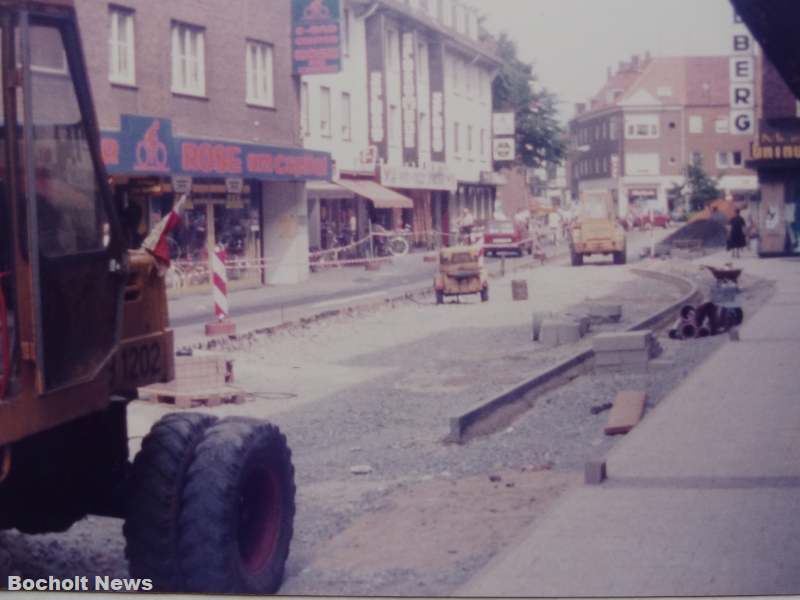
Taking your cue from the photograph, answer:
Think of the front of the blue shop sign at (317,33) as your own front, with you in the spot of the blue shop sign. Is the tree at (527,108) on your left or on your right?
on your left

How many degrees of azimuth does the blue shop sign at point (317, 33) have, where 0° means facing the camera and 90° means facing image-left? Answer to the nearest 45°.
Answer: approximately 0°

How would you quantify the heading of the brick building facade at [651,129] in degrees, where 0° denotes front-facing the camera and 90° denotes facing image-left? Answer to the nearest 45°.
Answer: approximately 0°

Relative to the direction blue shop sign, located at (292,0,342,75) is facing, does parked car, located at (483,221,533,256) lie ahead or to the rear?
to the rear

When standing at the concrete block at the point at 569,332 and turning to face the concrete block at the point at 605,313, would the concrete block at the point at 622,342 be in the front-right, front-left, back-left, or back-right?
back-right

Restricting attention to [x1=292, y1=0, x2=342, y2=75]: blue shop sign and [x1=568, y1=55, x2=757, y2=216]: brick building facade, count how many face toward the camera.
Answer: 2
